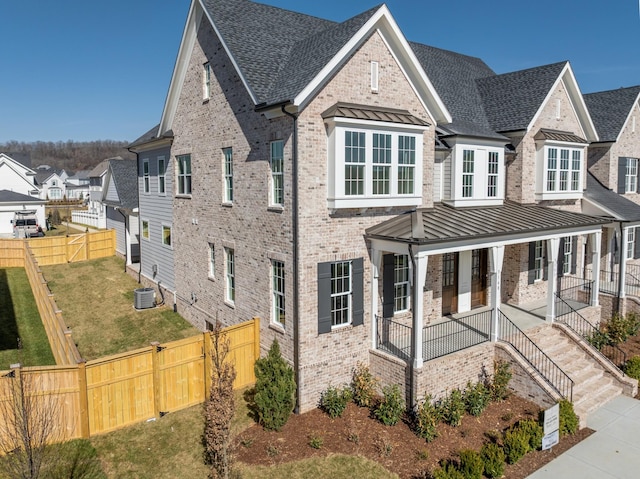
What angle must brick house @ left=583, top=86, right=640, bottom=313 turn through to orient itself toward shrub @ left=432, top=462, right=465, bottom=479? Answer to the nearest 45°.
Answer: approximately 45° to its right

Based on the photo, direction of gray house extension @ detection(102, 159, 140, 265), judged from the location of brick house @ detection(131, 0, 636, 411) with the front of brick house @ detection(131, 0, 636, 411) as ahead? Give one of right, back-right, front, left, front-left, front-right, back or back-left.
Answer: back

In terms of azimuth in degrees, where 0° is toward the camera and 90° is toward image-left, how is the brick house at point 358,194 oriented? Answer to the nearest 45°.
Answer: approximately 315°

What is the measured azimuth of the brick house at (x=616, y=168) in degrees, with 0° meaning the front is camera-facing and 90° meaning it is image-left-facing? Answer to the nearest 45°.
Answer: approximately 315°
